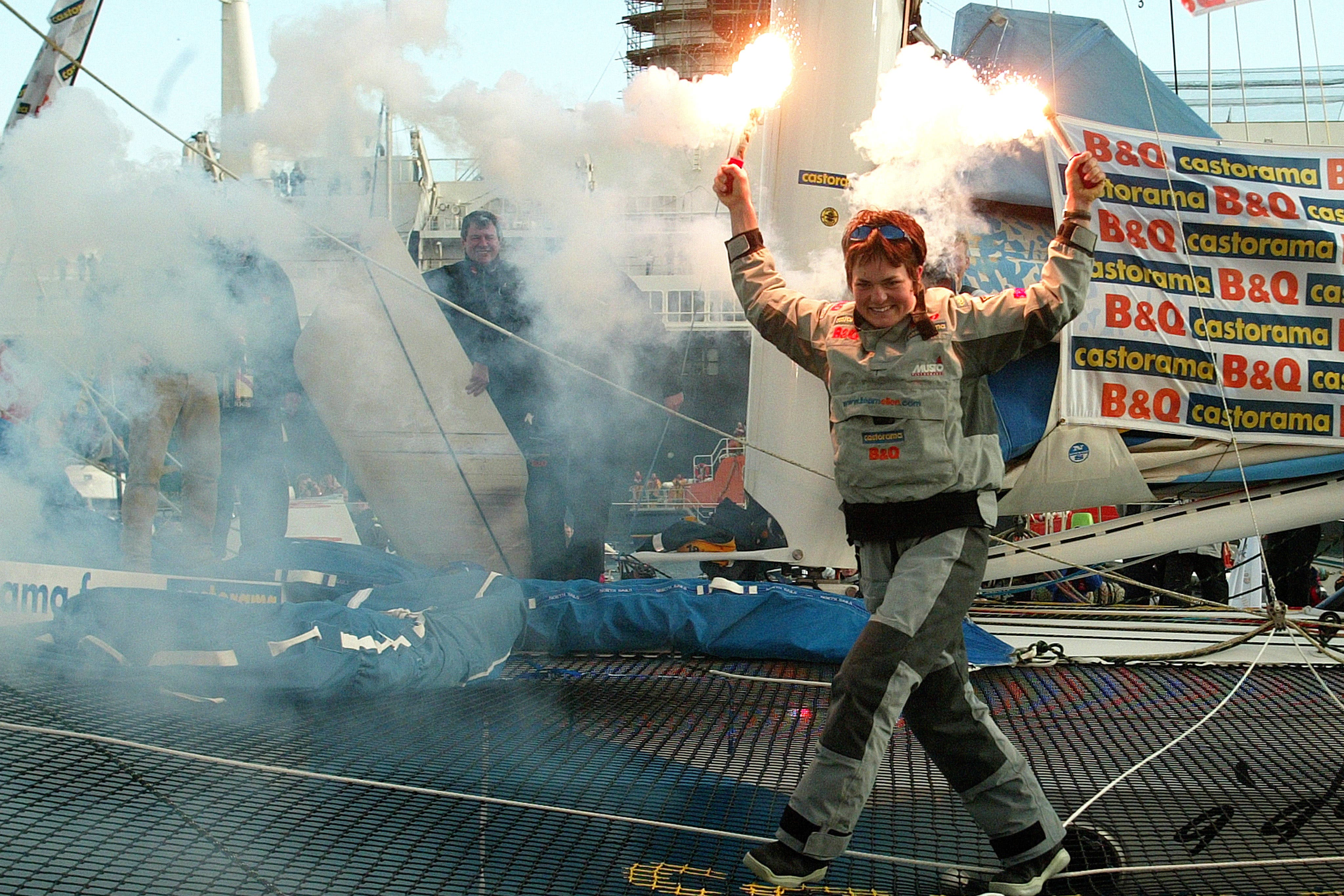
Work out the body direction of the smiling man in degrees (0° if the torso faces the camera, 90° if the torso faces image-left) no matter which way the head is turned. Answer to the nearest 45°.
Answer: approximately 0°

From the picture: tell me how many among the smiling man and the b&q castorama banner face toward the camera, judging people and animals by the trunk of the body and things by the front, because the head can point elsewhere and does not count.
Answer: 2

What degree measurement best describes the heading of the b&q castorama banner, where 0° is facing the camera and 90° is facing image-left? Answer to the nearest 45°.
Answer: approximately 0°

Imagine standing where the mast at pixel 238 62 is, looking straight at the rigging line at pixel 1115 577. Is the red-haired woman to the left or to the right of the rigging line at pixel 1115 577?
right

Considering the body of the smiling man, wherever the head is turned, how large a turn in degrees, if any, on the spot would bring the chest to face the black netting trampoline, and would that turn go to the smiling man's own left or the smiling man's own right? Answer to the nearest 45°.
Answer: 0° — they already face it

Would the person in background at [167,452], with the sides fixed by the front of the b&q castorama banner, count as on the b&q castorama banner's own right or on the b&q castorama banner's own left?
on the b&q castorama banner's own right
